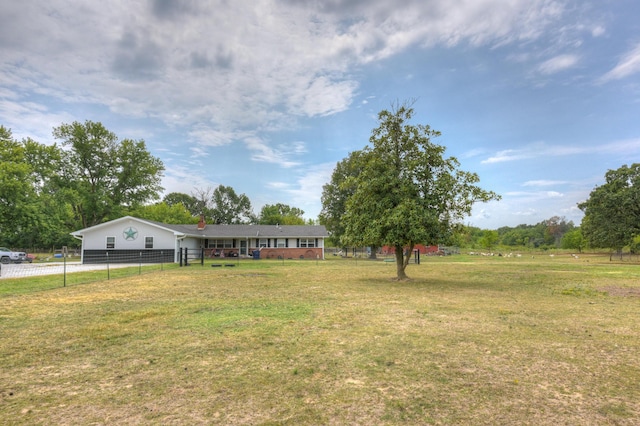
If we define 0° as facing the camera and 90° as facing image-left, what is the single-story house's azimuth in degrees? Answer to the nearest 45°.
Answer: approximately 0°

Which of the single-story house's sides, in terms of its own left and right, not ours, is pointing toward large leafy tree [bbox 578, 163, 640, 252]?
left

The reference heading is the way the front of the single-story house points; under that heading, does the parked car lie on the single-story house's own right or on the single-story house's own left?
on the single-story house's own right

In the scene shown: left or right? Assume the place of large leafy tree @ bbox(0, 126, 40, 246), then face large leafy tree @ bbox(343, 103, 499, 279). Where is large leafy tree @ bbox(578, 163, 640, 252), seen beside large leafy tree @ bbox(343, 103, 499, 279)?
left

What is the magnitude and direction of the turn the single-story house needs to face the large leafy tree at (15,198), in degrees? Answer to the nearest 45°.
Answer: approximately 90° to its right

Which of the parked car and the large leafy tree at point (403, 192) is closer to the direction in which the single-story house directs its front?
the large leafy tree

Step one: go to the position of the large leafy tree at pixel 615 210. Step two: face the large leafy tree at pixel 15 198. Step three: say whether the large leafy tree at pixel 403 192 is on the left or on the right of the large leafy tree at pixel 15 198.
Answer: left

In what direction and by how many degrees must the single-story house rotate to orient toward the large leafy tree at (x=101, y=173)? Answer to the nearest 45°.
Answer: approximately 135° to its right
